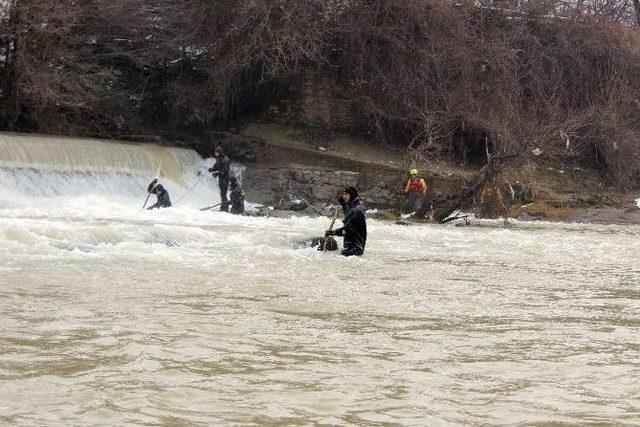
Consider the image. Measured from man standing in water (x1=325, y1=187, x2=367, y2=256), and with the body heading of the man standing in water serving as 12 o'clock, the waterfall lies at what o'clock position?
The waterfall is roughly at 2 o'clock from the man standing in water.

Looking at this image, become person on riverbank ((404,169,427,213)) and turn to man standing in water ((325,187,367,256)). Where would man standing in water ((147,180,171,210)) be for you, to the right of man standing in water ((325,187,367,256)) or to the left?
right

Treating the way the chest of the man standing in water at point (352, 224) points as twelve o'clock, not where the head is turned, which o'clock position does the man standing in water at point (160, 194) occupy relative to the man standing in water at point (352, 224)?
the man standing in water at point (160, 194) is roughly at 2 o'clock from the man standing in water at point (352, 224).

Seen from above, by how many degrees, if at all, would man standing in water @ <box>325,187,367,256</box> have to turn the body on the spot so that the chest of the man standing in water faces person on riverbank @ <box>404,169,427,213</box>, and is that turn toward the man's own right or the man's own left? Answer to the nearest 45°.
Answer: approximately 90° to the man's own right

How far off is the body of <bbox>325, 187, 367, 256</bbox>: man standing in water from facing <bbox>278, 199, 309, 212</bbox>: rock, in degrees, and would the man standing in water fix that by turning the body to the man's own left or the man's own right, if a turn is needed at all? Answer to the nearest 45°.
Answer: approximately 90° to the man's own right

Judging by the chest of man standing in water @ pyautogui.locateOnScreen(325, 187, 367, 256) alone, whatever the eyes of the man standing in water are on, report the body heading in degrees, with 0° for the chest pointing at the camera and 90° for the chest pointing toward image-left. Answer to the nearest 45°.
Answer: approximately 90°
